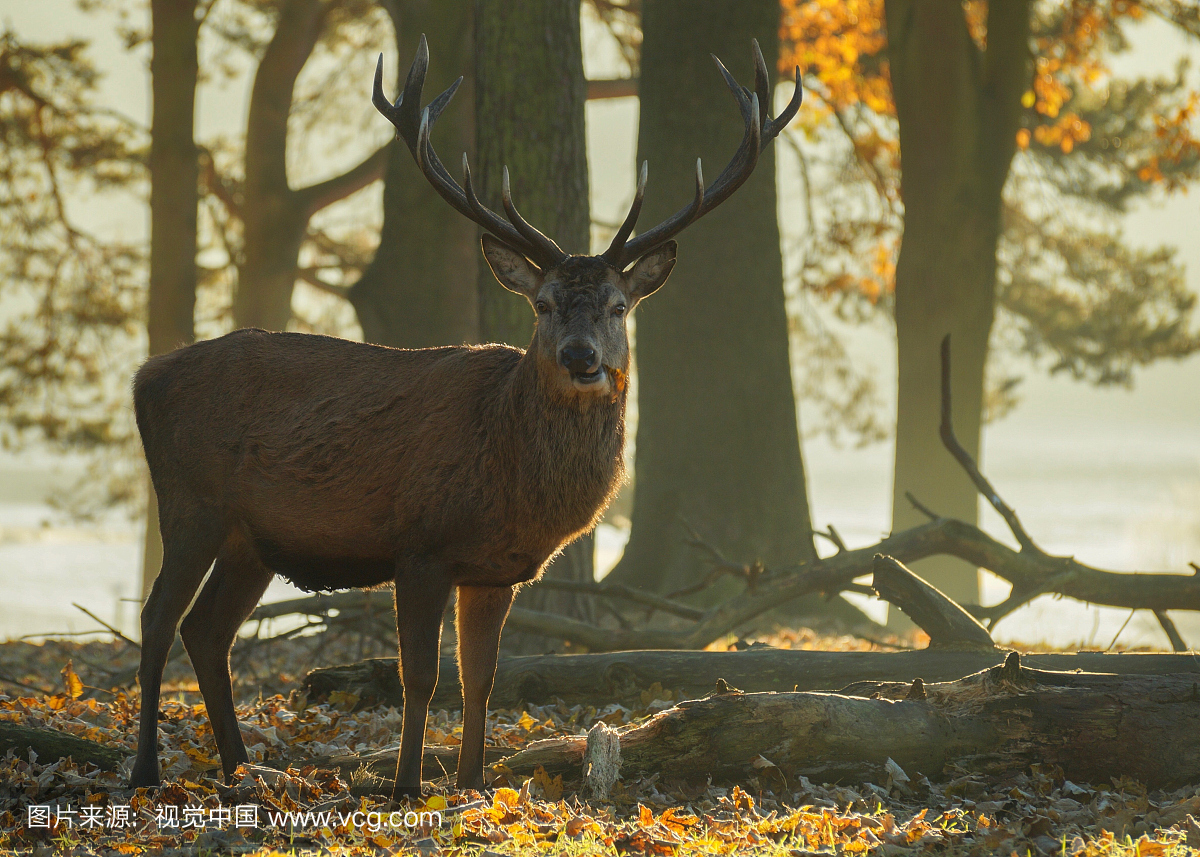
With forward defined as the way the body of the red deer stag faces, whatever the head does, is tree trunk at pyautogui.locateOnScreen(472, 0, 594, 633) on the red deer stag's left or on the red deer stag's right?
on the red deer stag's left

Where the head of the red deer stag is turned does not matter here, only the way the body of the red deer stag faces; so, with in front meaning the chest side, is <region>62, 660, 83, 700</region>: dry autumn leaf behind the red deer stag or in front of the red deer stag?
behind

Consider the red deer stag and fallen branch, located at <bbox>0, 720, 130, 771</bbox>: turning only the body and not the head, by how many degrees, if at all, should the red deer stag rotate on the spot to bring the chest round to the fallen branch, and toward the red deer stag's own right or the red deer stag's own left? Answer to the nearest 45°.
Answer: approximately 135° to the red deer stag's own right

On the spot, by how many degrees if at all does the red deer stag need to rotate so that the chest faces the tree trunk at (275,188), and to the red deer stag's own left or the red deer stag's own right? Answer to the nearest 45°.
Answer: approximately 135° to the red deer stag's own left

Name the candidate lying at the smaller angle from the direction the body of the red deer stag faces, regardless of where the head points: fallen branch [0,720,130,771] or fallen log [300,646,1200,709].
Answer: the fallen log

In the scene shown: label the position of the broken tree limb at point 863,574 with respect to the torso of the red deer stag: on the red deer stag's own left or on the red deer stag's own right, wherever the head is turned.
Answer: on the red deer stag's own left

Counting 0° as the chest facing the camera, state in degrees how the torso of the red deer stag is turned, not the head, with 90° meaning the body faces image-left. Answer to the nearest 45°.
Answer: approximately 315°
